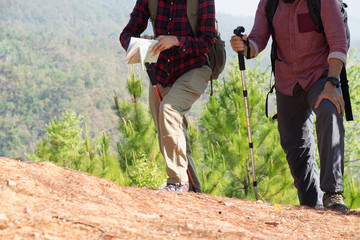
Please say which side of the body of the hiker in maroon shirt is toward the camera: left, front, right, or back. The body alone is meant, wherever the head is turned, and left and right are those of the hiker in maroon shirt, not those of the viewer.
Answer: front

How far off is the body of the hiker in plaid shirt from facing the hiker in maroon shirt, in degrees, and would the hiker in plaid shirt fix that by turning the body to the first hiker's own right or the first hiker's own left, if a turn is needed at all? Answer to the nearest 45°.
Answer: approximately 135° to the first hiker's own left

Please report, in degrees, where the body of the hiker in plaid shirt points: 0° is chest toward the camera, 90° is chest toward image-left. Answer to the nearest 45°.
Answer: approximately 45°

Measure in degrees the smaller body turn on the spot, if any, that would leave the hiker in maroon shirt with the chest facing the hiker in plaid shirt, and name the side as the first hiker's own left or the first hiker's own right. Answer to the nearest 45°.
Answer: approximately 90° to the first hiker's own right

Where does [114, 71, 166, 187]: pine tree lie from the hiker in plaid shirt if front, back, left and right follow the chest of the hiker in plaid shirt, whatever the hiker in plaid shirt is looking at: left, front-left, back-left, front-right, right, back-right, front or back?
back-right

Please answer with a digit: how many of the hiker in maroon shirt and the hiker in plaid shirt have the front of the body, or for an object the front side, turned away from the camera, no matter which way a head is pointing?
0

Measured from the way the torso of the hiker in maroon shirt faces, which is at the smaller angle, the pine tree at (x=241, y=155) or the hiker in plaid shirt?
the hiker in plaid shirt

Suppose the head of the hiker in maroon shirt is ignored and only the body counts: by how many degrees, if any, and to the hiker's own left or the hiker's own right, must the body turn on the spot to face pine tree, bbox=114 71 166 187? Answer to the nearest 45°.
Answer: approximately 135° to the hiker's own right

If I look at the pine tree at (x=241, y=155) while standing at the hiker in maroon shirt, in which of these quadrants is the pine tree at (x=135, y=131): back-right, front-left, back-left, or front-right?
front-left

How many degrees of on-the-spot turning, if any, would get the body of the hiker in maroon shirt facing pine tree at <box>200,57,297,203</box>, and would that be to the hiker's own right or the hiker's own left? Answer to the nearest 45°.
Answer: approximately 180°
